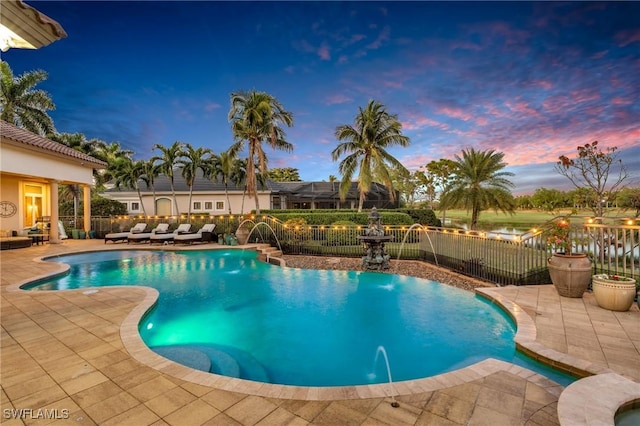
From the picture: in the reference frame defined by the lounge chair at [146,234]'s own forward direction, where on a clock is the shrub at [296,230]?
The shrub is roughly at 9 o'clock from the lounge chair.

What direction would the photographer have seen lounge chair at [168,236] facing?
facing the viewer and to the left of the viewer

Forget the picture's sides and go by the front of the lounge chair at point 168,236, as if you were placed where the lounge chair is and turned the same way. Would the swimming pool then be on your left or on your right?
on your left

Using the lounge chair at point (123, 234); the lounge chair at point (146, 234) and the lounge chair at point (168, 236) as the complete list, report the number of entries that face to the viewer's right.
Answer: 0

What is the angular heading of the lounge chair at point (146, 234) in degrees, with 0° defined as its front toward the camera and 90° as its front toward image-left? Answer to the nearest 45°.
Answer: approximately 45°

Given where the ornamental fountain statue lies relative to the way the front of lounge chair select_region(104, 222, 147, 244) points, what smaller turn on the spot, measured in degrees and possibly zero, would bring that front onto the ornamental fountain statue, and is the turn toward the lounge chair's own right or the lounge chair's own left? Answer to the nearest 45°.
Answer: approximately 90° to the lounge chair's own left

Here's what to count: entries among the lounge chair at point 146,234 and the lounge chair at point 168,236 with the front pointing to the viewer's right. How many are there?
0

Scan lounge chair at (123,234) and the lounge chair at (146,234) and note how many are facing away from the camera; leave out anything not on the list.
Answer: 0
